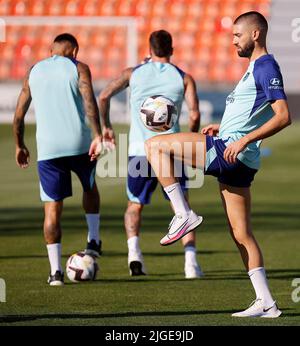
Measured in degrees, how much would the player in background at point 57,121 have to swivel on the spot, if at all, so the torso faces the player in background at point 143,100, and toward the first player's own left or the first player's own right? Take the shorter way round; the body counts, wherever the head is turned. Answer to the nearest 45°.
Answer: approximately 90° to the first player's own right

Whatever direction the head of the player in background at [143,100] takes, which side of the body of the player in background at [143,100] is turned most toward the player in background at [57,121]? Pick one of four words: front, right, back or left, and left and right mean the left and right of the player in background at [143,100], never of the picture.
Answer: left

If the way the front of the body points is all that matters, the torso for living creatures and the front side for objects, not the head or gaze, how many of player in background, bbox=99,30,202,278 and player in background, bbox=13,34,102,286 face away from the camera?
2

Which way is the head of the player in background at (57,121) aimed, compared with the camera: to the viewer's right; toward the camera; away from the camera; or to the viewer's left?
away from the camera

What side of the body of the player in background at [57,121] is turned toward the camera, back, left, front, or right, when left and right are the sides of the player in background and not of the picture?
back

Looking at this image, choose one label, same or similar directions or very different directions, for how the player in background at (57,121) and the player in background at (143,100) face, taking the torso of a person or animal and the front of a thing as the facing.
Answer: same or similar directions

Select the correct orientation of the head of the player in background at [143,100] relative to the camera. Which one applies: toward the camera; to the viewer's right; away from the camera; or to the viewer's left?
away from the camera

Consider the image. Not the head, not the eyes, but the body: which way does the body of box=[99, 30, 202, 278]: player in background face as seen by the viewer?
away from the camera
